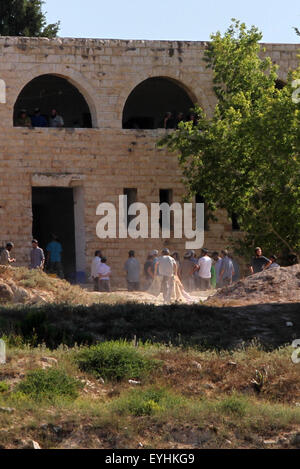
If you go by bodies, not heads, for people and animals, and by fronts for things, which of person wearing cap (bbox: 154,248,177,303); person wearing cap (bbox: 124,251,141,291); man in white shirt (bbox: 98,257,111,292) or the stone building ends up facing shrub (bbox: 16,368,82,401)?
the stone building

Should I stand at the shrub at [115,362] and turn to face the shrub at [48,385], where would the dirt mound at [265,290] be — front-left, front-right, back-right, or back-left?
back-right

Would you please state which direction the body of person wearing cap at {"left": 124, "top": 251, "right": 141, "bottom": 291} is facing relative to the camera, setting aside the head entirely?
away from the camera

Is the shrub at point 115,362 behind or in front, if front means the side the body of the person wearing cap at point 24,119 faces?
in front

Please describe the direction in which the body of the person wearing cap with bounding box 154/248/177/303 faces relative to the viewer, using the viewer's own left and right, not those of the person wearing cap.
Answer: facing away from the viewer

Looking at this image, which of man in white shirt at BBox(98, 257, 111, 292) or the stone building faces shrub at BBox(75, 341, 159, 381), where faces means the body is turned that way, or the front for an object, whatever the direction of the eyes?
the stone building
